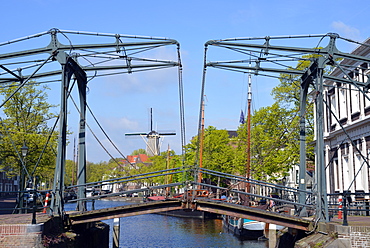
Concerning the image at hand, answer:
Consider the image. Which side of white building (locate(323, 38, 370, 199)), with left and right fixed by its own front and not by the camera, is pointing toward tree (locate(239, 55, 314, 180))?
right

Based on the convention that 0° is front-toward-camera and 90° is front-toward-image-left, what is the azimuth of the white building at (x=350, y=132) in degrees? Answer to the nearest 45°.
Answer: approximately 45°

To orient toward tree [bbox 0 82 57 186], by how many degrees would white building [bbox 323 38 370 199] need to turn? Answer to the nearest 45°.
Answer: approximately 45° to its right
